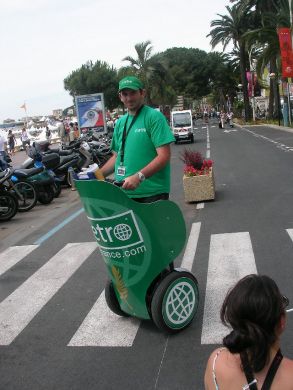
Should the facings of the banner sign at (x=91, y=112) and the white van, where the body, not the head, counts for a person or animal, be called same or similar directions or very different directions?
same or similar directions

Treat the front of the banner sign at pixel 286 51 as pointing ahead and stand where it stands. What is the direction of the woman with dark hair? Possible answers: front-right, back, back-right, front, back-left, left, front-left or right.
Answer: front

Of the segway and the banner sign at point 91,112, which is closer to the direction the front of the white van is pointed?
the segway

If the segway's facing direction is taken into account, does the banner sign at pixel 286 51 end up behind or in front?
behind

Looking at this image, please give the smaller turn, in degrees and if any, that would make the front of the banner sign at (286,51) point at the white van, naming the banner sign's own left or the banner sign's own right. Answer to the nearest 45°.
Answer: approximately 90° to the banner sign's own right

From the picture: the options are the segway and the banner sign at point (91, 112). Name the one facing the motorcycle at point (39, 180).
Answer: the banner sign

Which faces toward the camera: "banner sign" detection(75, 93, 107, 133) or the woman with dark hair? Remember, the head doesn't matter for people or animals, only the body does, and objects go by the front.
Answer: the banner sign

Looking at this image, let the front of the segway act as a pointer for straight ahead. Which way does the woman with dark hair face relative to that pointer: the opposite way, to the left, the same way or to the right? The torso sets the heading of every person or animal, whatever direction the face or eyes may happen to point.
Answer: the opposite way

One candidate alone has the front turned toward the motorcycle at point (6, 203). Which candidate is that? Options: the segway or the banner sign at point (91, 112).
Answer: the banner sign

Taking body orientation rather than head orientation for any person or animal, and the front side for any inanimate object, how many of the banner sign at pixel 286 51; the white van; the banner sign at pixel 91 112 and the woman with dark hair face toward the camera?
3

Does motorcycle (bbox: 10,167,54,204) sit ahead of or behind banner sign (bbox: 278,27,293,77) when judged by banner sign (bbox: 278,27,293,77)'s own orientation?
ahead

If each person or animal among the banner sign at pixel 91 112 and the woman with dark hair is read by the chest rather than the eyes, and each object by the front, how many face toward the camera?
1

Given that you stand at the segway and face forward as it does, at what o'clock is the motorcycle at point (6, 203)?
The motorcycle is roughly at 4 o'clock from the segway.

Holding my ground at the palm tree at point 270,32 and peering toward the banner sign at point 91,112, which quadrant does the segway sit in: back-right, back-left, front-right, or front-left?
front-left

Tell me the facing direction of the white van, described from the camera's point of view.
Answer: facing the viewer

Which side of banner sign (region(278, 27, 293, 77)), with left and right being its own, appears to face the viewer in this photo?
front

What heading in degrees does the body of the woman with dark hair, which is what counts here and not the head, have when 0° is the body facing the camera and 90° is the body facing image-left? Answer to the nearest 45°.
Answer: approximately 225°
